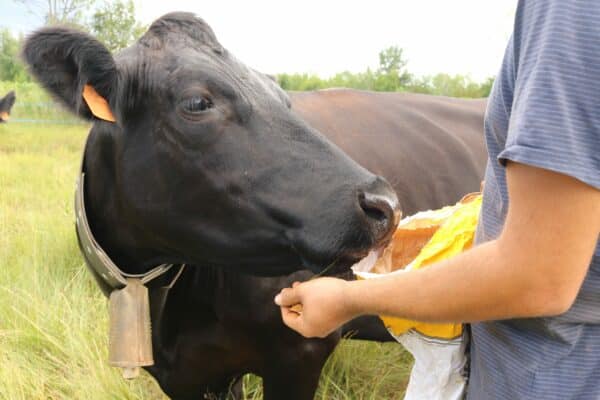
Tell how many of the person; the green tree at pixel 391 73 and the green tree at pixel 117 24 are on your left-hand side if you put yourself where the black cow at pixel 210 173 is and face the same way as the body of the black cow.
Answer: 1

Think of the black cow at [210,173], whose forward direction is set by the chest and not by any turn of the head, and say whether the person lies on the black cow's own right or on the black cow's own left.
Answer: on the black cow's own left

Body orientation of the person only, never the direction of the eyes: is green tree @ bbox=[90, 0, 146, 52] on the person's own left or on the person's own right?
on the person's own right

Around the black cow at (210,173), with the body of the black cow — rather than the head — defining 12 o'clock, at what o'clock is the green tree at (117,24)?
The green tree is roughly at 4 o'clock from the black cow.

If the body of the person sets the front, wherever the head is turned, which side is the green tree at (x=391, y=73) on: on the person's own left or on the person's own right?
on the person's own right

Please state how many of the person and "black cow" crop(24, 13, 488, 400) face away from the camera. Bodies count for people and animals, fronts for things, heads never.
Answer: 0

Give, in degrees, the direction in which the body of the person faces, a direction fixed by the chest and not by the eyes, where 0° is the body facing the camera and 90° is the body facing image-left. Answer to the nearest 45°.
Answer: approximately 90°

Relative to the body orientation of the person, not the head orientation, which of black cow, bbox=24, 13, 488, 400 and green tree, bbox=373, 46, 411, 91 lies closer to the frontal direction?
the black cow

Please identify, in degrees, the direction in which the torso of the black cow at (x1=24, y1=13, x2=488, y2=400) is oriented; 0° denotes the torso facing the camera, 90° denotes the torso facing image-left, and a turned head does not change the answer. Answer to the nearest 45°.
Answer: approximately 45°
